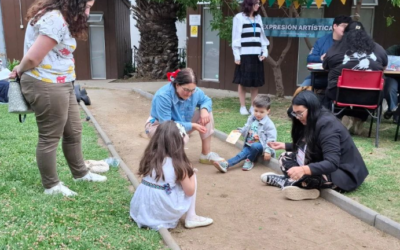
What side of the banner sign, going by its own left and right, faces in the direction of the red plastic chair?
front

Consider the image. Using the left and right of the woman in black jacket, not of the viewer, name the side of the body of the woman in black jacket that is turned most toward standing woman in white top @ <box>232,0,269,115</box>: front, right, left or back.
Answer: right

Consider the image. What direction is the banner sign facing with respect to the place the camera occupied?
facing the viewer

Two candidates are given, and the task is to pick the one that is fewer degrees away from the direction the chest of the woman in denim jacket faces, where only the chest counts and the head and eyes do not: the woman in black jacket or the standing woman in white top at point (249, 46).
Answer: the woman in black jacket

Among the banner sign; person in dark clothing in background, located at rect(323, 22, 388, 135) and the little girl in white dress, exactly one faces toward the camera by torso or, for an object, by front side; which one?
the banner sign

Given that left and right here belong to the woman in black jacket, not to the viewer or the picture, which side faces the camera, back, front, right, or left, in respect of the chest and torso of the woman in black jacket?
left

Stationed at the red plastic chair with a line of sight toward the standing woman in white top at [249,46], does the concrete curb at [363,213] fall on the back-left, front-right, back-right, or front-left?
back-left

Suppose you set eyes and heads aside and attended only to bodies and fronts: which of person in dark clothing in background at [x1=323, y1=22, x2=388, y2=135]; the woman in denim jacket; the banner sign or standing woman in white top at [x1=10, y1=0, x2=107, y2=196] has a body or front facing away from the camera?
the person in dark clothing in background

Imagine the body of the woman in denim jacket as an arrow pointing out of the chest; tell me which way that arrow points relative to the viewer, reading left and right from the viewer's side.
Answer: facing the viewer and to the right of the viewer

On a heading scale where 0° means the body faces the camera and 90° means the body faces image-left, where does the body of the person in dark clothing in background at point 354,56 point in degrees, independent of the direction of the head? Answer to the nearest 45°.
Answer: approximately 180°

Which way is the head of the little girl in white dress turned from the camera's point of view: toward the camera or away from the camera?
away from the camera

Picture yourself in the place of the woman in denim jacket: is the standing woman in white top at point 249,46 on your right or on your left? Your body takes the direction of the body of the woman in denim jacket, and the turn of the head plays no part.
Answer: on your left

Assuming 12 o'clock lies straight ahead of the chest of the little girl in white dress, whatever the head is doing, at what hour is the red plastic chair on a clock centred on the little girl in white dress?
The red plastic chair is roughly at 12 o'clock from the little girl in white dress.

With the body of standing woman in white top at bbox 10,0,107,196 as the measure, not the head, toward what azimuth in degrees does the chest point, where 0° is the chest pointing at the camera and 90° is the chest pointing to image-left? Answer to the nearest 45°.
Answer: approximately 270°

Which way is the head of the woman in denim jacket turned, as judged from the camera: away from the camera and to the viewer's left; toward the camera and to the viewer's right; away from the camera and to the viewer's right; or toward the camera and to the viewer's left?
toward the camera and to the viewer's right
